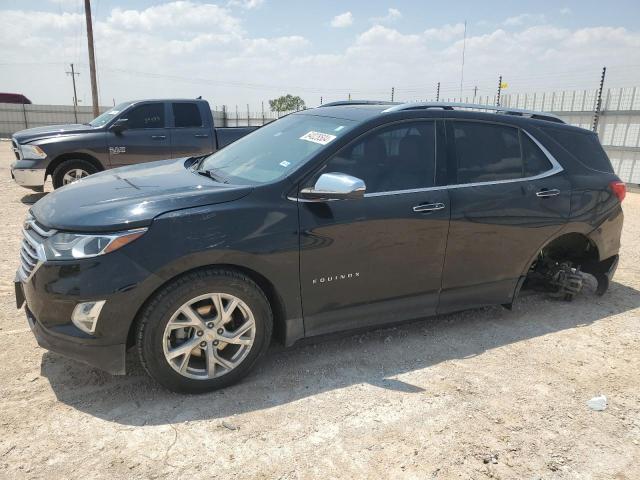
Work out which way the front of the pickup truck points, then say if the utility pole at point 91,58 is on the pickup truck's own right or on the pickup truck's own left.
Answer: on the pickup truck's own right

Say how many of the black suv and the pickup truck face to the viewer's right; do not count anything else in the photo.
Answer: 0

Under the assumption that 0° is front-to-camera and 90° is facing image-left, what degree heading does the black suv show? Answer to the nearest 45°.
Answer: approximately 45°

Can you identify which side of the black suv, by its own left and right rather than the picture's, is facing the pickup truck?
right

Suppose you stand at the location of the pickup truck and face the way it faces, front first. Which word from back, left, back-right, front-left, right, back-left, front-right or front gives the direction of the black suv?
left

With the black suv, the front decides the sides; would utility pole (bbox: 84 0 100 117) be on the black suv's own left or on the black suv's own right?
on the black suv's own right

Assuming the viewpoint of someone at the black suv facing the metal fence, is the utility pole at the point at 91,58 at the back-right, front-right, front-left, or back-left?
front-left

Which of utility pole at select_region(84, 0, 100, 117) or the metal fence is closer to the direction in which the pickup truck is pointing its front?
the utility pole

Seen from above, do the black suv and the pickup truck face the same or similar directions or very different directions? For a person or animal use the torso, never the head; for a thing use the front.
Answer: same or similar directions

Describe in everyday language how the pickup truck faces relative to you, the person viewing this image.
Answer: facing to the left of the viewer
